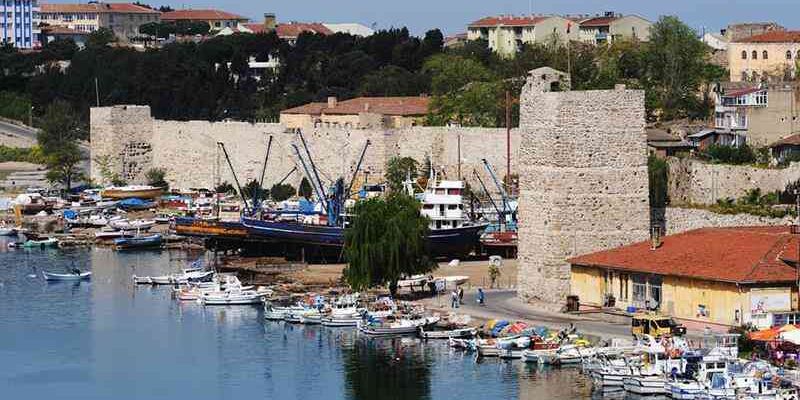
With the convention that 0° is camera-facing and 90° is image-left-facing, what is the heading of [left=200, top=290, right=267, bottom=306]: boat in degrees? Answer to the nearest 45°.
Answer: approximately 90°

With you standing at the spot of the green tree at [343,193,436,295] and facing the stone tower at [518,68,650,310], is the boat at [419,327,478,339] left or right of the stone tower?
right

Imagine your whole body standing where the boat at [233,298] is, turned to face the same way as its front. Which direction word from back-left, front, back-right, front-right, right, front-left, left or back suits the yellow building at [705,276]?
back-left
